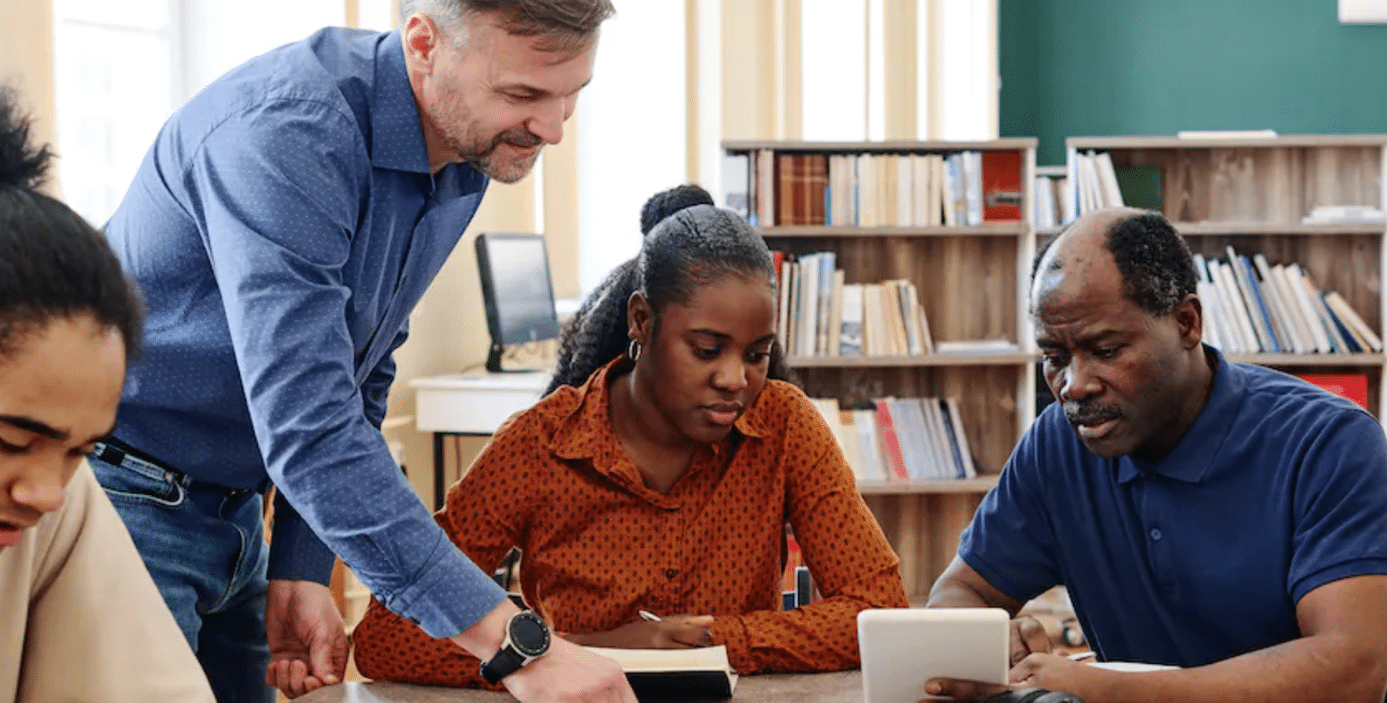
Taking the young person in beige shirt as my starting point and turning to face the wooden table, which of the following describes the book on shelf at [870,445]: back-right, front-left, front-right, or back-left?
front-left

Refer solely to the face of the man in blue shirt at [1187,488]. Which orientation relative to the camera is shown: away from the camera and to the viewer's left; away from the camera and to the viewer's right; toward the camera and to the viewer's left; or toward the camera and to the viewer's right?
toward the camera and to the viewer's left

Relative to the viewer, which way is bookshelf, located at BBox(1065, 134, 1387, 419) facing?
toward the camera

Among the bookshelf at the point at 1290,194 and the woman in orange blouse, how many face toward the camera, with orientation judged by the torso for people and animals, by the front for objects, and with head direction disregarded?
2

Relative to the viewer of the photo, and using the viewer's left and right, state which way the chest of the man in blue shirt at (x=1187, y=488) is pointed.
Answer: facing the viewer and to the left of the viewer

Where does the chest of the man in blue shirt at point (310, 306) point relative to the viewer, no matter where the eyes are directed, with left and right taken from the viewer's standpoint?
facing the viewer and to the right of the viewer

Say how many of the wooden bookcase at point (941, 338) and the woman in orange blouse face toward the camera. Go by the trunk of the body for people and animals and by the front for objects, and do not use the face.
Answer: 2

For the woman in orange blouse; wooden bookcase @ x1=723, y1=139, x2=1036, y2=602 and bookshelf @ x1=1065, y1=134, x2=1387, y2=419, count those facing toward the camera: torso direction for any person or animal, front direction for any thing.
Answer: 3

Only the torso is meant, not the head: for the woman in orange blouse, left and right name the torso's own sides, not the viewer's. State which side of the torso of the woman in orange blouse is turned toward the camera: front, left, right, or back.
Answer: front

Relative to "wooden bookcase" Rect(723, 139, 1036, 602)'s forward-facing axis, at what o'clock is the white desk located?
The white desk is roughly at 3 o'clock from the wooden bookcase.

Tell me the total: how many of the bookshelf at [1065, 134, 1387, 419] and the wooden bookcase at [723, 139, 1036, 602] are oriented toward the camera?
2

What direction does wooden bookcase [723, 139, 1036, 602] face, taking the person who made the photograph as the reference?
facing the viewer
